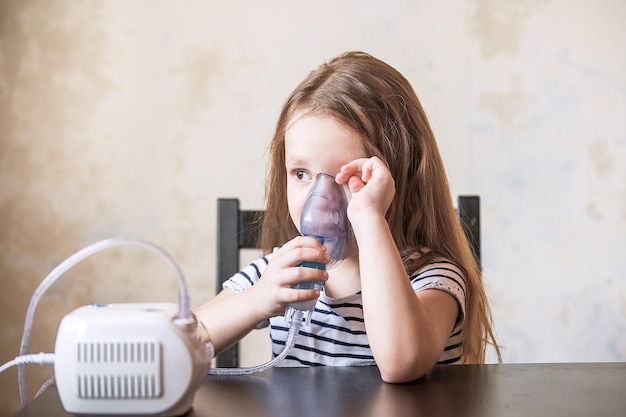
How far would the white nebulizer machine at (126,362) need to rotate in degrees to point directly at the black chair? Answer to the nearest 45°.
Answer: approximately 90° to its left

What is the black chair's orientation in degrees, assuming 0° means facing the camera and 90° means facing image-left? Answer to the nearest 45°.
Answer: approximately 0°

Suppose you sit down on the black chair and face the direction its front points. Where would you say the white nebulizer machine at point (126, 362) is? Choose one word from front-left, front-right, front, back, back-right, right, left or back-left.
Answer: front
